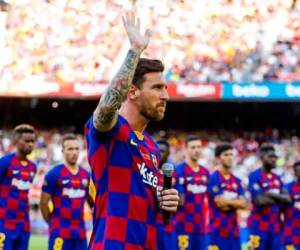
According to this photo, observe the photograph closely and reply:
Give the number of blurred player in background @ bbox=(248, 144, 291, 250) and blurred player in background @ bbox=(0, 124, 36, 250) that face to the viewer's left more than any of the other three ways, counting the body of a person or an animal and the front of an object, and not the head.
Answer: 0

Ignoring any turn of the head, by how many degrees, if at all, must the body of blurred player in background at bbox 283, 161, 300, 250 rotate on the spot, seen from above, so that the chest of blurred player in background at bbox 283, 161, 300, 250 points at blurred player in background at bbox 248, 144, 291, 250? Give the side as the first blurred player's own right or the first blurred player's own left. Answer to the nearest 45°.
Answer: approximately 45° to the first blurred player's own right

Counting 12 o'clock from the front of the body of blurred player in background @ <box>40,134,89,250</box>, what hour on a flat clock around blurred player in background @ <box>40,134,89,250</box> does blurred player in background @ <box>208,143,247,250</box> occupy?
blurred player in background @ <box>208,143,247,250</box> is roughly at 10 o'clock from blurred player in background @ <box>40,134,89,250</box>.

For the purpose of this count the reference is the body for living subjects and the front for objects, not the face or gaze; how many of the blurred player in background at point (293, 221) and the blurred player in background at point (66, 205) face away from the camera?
0

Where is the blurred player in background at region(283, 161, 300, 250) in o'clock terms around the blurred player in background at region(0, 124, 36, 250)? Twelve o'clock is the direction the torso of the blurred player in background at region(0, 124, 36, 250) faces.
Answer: the blurred player in background at region(283, 161, 300, 250) is roughly at 10 o'clock from the blurred player in background at region(0, 124, 36, 250).

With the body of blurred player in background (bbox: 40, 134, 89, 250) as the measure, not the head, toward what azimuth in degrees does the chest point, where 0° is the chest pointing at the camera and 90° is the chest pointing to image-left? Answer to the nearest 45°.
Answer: approximately 315°

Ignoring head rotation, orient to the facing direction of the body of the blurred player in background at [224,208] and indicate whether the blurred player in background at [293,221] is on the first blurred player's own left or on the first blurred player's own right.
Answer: on the first blurred player's own left

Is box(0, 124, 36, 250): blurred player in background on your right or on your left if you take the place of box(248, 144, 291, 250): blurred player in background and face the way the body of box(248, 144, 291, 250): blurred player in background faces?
on your right

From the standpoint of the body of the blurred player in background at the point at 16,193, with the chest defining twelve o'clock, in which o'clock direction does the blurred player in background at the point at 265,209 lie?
the blurred player in background at the point at 265,209 is roughly at 10 o'clock from the blurred player in background at the point at 16,193.

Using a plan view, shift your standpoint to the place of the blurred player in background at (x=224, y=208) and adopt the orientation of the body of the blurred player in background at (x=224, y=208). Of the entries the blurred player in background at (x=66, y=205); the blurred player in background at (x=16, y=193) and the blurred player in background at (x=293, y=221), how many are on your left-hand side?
1

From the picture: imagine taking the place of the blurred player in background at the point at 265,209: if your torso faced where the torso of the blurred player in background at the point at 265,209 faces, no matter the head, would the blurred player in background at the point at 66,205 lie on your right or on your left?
on your right
